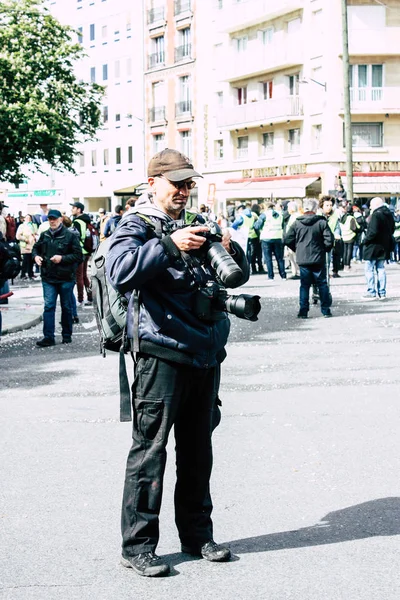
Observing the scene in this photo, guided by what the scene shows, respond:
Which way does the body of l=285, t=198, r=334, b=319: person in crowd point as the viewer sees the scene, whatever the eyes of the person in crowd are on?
away from the camera

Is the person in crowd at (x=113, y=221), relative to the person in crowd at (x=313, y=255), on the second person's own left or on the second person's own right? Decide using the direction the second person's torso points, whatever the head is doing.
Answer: on the second person's own left

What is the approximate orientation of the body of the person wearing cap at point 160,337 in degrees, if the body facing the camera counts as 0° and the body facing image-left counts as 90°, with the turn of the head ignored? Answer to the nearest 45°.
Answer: approximately 315°

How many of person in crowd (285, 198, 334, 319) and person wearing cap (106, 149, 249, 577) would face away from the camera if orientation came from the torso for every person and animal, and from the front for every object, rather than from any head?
1

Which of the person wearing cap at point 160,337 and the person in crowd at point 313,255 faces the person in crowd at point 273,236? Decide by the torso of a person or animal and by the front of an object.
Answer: the person in crowd at point 313,255

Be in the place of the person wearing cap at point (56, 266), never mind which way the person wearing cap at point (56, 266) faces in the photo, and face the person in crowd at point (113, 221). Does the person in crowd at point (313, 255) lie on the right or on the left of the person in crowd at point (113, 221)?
right
